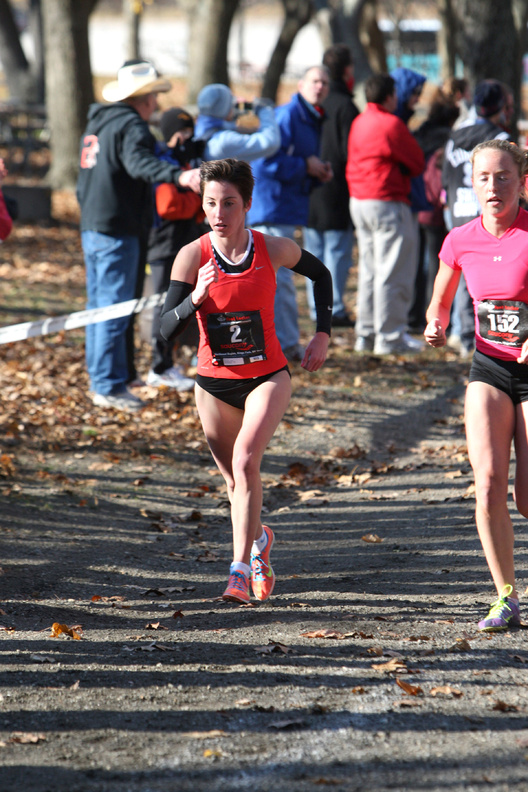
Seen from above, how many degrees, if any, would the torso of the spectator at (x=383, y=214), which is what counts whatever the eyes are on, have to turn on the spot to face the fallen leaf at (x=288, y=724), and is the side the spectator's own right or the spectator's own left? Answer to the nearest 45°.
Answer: approximately 135° to the spectator's own right

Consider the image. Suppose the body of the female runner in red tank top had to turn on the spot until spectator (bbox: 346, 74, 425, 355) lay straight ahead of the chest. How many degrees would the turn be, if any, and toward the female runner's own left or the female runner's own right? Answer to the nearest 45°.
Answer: approximately 180°

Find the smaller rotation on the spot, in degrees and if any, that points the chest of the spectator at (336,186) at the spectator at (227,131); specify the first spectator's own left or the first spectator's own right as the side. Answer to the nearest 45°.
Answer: approximately 135° to the first spectator's own right

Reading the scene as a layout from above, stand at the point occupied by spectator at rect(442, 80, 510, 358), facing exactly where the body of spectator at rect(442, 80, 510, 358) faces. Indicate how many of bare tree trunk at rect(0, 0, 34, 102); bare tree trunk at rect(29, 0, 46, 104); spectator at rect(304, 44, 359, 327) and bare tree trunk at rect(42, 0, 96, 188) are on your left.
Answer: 4

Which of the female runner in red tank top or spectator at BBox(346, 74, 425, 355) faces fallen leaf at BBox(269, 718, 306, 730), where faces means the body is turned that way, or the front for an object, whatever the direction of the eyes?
the female runner in red tank top
